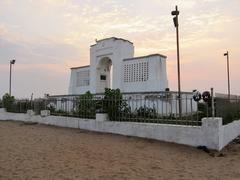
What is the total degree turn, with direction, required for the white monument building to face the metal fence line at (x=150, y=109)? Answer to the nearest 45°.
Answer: approximately 45° to its left

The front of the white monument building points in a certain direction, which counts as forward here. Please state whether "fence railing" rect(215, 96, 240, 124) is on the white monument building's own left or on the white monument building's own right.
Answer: on the white monument building's own left

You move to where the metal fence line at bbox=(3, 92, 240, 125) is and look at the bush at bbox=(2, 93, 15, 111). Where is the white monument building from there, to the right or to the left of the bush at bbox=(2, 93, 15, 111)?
right

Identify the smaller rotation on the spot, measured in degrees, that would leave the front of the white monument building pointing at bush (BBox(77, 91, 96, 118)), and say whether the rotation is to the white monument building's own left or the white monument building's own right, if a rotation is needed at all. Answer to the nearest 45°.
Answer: approximately 45° to the white monument building's own left

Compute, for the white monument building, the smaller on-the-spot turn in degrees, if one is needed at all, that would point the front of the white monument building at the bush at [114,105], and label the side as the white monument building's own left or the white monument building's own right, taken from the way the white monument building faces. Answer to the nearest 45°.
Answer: approximately 45° to the white monument building's own left

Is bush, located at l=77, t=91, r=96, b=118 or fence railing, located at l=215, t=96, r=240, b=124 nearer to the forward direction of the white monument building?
the bush

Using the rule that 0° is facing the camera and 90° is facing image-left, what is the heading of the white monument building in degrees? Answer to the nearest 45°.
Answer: approximately 45°

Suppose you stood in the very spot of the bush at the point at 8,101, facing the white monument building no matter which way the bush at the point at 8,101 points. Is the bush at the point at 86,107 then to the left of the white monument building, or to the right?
right
